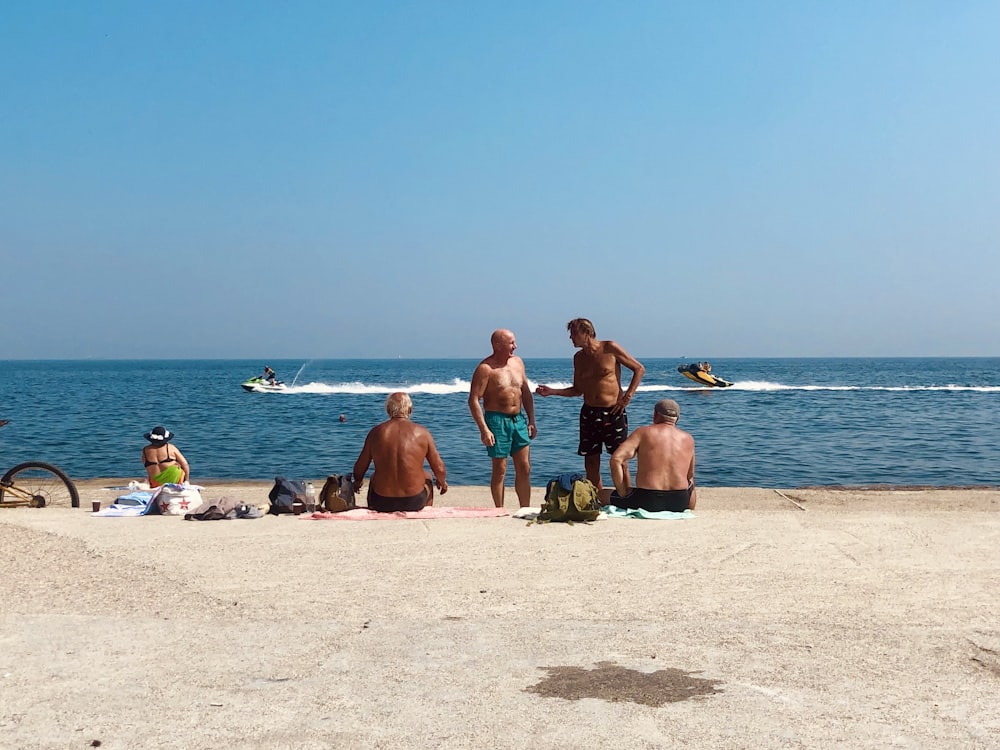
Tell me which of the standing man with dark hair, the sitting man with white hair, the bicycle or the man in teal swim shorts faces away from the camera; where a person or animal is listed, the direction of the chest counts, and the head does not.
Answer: the sitting man with white hair

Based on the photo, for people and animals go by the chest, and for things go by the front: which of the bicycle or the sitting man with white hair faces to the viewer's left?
the bicycle

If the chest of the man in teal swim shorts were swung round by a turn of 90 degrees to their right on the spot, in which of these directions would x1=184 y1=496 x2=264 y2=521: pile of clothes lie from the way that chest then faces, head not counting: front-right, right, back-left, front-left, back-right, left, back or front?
front-right

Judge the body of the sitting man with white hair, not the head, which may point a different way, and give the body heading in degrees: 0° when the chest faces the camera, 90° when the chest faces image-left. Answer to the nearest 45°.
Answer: approximately 180°

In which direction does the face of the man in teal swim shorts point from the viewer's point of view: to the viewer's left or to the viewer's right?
to the viewer's right

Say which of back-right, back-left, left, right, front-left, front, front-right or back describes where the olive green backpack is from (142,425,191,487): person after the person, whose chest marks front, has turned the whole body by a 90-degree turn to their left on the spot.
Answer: back-left

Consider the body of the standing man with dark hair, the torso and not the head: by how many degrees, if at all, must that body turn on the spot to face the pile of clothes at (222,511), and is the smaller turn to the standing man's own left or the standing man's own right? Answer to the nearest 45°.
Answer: approximately 45° to the standing man's own right

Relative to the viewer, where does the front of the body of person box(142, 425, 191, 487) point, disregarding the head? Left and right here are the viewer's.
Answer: facing away from the viewer

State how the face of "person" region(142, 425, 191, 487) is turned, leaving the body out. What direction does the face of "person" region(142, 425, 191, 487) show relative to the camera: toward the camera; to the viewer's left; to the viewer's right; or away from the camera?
away from the camera

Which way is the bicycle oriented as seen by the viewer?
to the viewer's left

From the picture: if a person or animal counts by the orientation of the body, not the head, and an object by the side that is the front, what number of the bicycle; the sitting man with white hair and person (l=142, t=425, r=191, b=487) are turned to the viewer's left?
1

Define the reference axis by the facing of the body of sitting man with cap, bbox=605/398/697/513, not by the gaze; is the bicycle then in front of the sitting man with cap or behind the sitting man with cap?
in front
